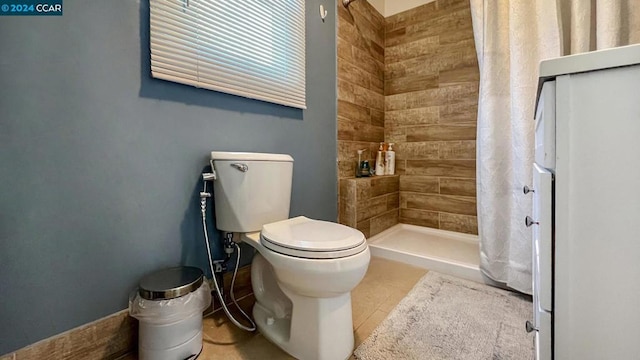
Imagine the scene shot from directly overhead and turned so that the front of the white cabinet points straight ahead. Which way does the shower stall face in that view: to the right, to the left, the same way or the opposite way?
to the left

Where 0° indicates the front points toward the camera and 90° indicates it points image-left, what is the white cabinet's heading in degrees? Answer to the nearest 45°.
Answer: approximately 90°

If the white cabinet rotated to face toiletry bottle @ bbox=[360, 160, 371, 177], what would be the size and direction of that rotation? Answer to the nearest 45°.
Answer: approximately 45° to its right

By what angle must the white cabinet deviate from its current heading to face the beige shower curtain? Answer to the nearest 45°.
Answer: approximately 90° to its right

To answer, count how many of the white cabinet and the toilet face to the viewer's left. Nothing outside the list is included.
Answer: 1

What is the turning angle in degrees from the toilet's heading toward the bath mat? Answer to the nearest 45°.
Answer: approximately 45° to its left

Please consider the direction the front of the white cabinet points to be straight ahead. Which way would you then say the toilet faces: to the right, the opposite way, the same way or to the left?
the opposite way

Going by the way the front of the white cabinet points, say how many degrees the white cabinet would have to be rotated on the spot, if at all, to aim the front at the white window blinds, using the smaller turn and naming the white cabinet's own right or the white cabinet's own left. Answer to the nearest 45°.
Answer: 0° — it already faces it
